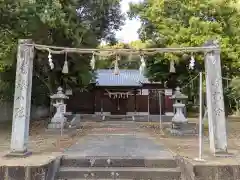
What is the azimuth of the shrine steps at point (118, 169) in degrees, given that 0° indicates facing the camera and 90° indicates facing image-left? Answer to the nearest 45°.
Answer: approximately 0°

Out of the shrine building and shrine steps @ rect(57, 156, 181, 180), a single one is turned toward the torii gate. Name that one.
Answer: the shrine building

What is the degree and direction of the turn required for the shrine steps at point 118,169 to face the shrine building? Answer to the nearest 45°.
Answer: approximately 180°

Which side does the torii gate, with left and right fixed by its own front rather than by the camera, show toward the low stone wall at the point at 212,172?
left

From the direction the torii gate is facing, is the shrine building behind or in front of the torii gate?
behind

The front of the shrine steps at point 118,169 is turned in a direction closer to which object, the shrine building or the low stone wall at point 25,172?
the low stone wall

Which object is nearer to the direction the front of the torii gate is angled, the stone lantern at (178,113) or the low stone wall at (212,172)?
the low stone wall

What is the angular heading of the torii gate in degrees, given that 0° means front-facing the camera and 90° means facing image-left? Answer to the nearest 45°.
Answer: approximately 0°

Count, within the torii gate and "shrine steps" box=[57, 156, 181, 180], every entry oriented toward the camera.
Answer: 2
